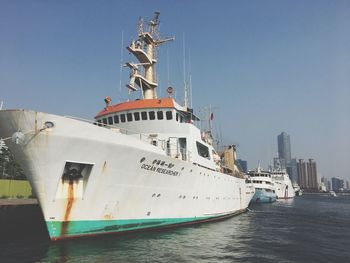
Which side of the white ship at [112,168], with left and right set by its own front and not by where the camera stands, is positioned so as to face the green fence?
right

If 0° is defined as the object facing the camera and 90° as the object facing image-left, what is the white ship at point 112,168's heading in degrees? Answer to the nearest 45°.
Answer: approximately 45°
